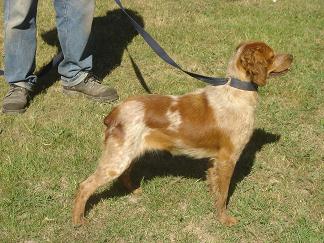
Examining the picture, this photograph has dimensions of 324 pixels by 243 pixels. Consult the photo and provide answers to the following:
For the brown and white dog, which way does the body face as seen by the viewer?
to the viewer's right

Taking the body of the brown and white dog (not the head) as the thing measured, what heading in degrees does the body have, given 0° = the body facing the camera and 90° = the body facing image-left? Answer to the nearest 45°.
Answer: approximately 270°
